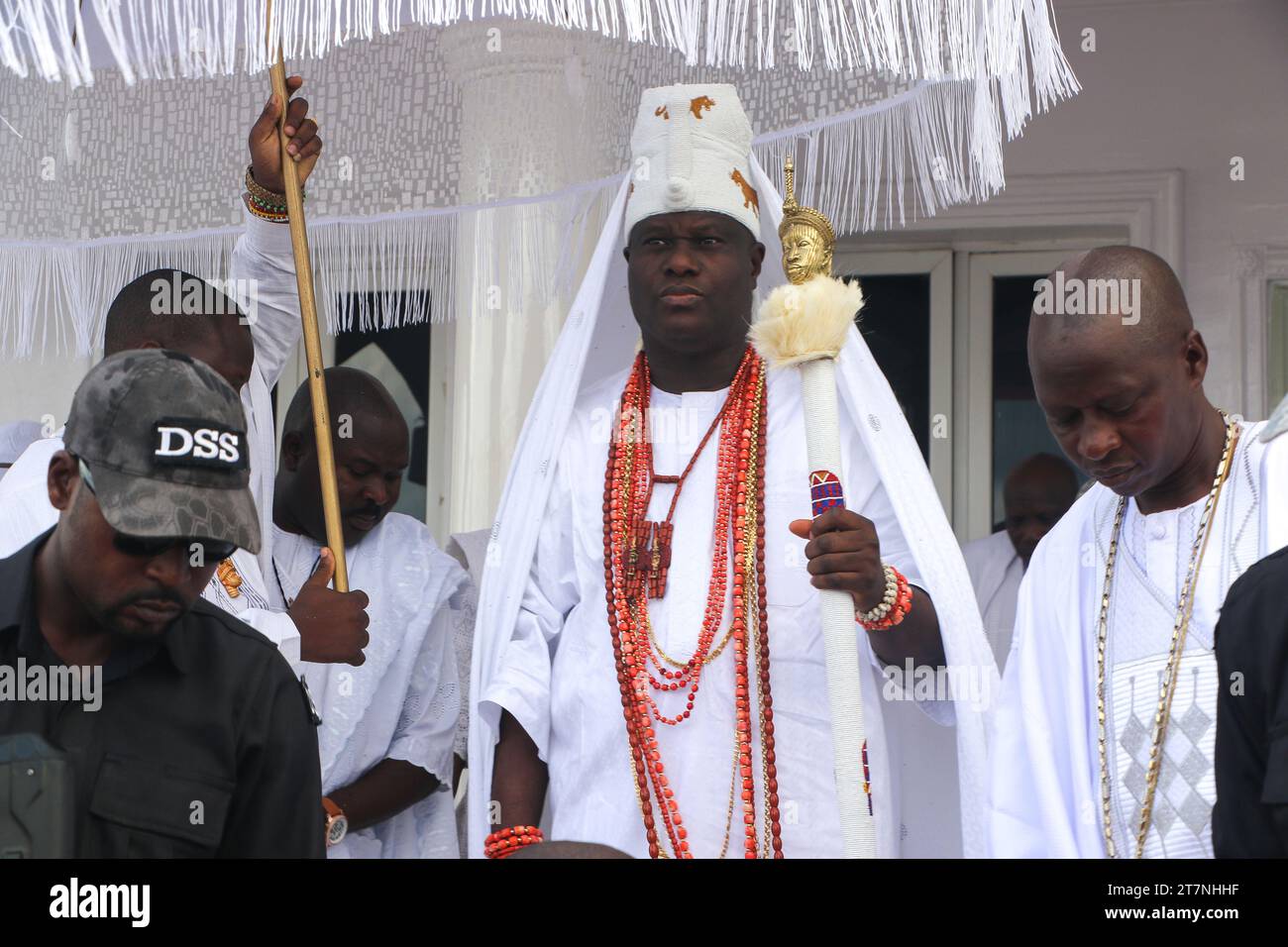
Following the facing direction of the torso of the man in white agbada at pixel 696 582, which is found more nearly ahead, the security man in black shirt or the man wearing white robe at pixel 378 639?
the security man in black shirt

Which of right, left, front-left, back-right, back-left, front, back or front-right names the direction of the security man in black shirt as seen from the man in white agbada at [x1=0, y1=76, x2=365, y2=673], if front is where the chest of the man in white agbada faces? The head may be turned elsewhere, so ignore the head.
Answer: front-right

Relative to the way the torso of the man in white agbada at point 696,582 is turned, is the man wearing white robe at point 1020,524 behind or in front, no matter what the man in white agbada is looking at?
behind

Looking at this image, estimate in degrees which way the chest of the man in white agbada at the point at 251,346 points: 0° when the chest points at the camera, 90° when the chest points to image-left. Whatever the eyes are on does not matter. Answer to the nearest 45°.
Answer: approximately 315°

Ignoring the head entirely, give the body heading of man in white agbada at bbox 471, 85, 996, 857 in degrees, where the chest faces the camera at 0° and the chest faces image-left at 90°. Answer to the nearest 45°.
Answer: approximately 0°

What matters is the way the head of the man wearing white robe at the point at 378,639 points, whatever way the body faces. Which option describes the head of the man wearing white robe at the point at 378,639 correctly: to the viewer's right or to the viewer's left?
to the viewer's right
